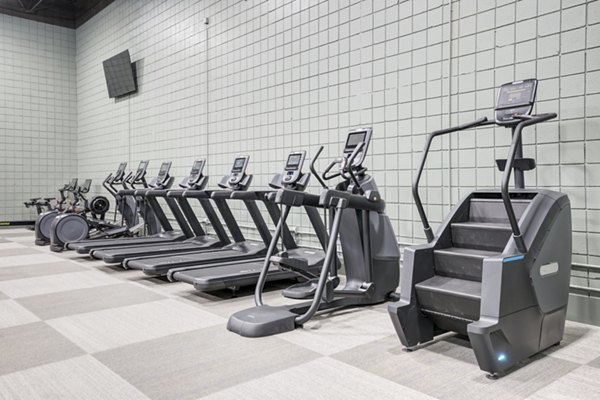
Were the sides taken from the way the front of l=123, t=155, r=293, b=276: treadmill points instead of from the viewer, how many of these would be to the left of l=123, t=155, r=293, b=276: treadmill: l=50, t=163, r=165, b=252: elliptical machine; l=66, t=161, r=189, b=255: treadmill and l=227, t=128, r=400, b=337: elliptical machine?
2

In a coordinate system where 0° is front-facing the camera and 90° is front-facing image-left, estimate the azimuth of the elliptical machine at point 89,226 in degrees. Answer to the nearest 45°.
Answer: approximately 225°

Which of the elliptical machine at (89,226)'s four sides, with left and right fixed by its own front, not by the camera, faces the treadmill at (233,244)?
right

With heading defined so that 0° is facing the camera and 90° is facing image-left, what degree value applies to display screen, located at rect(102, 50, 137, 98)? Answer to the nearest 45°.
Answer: approximately 45°

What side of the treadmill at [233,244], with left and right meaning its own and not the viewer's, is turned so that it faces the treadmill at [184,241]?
left

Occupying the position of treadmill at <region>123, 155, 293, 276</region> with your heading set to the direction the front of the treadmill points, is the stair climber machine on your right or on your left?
on your right

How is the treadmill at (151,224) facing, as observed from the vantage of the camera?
facing away from the viewer and to the right of the viewer

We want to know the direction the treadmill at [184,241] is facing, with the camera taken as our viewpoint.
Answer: facing away from the viewer and to the right of the viewer

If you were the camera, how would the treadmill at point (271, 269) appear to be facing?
facing away from the viewer and to the right of the viewer

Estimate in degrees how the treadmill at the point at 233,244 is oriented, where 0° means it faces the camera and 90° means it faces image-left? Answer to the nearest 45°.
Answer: approximately 225°
